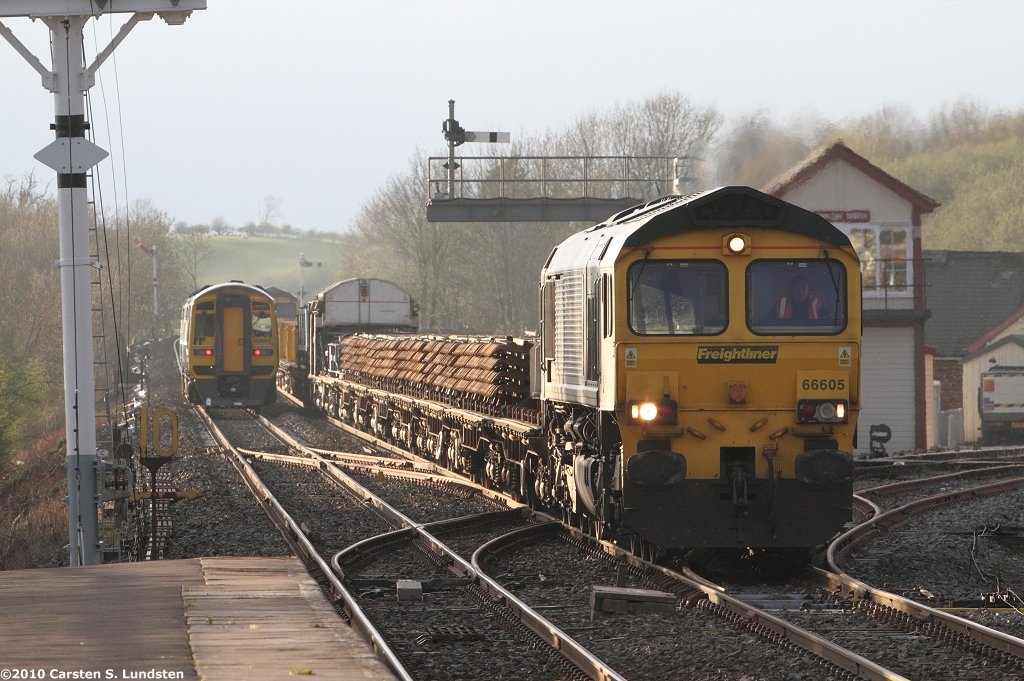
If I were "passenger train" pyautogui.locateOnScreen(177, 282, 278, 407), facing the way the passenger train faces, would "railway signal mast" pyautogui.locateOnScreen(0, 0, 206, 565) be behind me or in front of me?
behind

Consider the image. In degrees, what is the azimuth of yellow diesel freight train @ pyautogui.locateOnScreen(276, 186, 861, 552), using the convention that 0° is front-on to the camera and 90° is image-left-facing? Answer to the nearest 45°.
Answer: approximately 0°

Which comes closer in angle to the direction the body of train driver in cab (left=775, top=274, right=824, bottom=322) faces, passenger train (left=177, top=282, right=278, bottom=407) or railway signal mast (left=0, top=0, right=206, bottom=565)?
the railway signal mast

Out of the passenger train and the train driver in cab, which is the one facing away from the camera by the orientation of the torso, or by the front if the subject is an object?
the passenger train

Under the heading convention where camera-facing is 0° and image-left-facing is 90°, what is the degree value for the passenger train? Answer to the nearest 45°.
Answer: approximately 180°

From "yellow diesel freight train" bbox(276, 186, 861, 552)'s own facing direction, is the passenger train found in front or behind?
behind

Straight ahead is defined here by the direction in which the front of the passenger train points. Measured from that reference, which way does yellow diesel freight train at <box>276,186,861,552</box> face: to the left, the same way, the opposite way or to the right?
the opposite way

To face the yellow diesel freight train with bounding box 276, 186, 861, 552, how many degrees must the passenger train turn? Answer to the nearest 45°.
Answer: approximately 180°

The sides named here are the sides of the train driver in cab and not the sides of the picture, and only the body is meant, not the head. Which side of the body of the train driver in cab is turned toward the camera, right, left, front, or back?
front

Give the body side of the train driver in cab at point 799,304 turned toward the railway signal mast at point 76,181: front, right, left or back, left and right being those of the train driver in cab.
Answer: right
